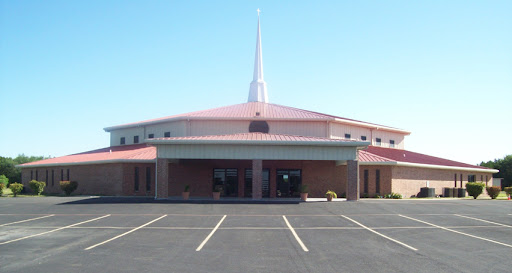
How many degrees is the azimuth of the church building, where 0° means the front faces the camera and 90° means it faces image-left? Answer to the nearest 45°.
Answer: approximately 0°

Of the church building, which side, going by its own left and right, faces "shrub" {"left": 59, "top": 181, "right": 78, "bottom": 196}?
right

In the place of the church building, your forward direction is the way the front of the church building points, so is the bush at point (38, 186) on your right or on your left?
on your right
